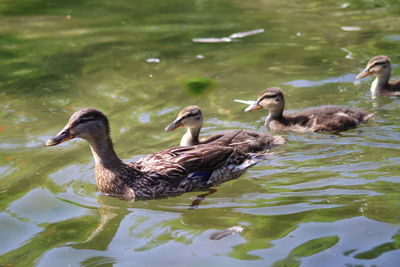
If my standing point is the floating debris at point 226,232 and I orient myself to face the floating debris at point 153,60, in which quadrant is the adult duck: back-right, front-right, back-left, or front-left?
front-left

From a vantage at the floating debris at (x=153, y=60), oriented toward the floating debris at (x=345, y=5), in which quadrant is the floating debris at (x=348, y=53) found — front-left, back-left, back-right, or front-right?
front-right

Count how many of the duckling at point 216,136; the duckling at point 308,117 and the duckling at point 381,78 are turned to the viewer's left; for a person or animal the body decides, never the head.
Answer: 3

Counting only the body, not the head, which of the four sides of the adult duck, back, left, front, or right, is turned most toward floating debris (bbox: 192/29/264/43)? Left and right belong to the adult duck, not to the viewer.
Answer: right

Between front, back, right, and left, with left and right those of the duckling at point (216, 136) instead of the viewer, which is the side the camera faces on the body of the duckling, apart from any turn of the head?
left

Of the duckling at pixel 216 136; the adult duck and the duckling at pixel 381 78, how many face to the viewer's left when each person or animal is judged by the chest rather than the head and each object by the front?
3

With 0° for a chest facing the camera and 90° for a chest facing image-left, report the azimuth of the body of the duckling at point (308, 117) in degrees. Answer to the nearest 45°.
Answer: approximately 90°

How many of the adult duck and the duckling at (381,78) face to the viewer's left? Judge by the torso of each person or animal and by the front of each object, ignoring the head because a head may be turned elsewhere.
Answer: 2

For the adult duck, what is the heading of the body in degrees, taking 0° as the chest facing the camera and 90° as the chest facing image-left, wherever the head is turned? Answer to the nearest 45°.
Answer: approximately 90°

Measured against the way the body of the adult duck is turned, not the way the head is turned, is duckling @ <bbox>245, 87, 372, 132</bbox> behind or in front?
behind

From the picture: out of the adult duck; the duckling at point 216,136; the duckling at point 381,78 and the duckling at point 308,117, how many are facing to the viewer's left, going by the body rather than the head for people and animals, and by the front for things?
4

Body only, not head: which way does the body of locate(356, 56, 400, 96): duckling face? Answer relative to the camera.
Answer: to the viewer's left

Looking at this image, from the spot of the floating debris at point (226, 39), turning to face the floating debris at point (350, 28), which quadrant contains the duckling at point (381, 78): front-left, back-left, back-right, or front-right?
front-right

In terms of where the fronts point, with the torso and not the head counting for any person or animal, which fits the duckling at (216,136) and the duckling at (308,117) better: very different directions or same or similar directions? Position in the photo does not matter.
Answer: same or similar directions
